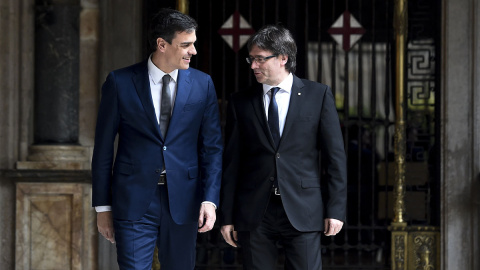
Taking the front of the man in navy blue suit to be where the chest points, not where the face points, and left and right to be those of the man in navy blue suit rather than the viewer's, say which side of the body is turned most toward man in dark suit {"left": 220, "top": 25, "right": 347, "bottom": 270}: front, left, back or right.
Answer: left

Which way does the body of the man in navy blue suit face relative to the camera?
toward the camera

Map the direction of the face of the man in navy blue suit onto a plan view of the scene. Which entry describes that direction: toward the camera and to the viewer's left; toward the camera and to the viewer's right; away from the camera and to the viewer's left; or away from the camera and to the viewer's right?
toward the camera and to the viewer's right

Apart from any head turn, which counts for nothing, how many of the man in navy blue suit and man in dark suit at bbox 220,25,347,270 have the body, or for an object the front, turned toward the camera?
2

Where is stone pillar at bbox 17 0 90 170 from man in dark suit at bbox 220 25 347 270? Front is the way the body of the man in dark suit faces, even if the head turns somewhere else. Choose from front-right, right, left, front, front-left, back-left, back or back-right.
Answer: back-right

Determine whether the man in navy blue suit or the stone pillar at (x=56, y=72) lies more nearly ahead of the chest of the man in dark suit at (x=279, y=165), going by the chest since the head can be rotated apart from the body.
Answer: the man in navy blue suit

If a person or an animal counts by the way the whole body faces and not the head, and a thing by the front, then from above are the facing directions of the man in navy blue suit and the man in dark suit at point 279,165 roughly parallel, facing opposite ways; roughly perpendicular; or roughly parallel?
roughly parallel

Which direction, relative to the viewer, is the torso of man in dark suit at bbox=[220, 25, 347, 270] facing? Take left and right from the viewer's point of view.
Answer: facing the viewer

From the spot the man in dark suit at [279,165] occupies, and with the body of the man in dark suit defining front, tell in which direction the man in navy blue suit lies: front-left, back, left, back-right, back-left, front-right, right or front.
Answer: right
